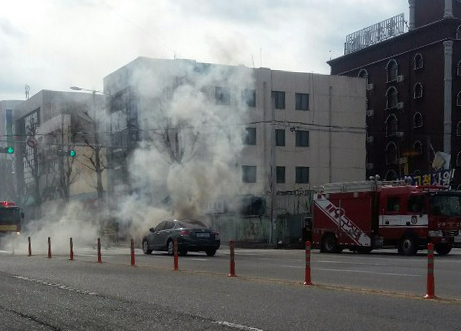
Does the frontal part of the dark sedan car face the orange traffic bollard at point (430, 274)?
no

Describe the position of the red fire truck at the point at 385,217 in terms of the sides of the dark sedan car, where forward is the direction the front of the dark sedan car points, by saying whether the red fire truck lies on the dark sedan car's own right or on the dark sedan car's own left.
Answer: on the dark sedan car's own right

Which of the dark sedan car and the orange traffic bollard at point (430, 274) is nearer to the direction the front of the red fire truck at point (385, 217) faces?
the orange traffic bollard

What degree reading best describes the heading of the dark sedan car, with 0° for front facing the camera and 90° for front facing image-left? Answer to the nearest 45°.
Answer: approximately 135°
